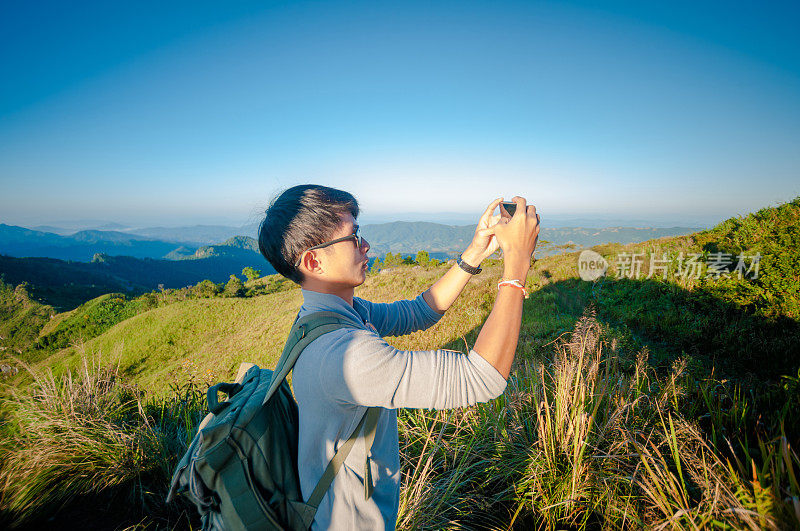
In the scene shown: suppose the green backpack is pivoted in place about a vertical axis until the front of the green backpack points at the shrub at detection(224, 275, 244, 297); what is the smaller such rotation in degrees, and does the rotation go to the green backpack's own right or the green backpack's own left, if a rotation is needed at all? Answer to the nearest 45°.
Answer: approximately 90° to the green backpack's own right

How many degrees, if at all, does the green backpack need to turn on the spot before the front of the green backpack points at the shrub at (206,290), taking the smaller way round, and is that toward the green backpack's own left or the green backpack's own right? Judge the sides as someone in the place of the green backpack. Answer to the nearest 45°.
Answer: approximately 90° to the green backpack's own right

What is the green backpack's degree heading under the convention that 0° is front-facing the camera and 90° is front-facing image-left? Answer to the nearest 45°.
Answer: approximately 90°

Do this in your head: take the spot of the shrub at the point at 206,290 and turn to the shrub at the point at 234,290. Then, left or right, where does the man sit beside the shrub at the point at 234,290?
right

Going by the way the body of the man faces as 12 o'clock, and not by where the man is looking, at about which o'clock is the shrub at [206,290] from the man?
The shrub is roughly at 8 o'clock from the man.

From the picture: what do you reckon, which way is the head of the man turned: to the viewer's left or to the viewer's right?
to the viewer's right

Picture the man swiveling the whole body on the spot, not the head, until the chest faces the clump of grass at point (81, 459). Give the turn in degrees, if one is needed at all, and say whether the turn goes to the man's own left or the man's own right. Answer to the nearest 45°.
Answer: approximately 135° to the man's own left

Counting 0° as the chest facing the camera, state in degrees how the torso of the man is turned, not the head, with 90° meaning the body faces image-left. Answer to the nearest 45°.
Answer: approximately 270°
